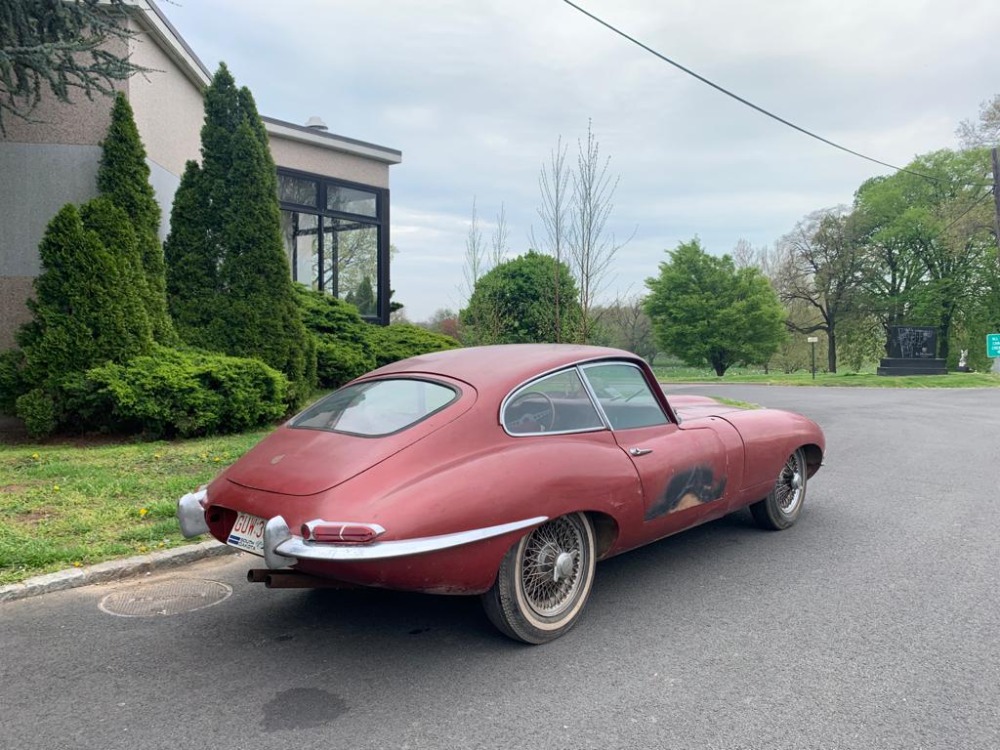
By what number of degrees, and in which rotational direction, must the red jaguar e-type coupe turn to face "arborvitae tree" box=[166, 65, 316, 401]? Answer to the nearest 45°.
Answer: approximately 90° to its left

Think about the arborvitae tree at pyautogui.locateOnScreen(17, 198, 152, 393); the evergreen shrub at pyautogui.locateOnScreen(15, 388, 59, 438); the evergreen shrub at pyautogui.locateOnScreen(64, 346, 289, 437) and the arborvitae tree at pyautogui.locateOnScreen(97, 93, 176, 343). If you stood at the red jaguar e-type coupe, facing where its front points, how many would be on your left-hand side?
4

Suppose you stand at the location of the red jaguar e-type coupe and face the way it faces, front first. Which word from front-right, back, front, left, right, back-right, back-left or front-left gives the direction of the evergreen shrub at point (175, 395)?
left

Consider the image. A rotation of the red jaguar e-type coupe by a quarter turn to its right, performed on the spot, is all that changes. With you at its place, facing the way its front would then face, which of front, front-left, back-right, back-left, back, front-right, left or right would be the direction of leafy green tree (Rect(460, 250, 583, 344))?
back-left

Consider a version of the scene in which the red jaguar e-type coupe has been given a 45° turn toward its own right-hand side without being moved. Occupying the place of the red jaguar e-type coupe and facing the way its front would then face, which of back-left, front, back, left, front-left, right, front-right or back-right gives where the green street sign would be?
front-left

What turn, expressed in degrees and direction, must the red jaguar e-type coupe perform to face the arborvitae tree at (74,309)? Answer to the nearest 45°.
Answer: approximately 90° to its left

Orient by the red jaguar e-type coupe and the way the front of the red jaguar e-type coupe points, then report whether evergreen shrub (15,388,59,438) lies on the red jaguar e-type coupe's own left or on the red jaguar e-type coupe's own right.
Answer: on the red jaguar e-type coupe's own left

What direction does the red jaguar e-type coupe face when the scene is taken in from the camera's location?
facing away from the viewer and to the right of the viewer

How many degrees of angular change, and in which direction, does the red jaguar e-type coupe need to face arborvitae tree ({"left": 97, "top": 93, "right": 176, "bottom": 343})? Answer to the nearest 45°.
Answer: approximately 90° to its left

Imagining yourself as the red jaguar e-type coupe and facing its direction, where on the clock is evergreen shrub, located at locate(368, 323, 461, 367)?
The evergreen shrub is roughly at 10 o'clock from the red jaguar e-type coupe.

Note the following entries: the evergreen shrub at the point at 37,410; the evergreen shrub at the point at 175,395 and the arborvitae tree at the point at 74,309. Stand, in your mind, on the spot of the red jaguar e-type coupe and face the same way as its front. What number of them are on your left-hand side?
3

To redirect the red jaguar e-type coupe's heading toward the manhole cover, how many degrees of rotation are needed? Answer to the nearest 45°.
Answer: approximately 135° to its left

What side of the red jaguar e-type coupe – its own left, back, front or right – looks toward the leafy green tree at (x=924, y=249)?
front

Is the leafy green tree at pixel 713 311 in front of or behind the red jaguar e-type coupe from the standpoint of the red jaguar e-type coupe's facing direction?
in front
